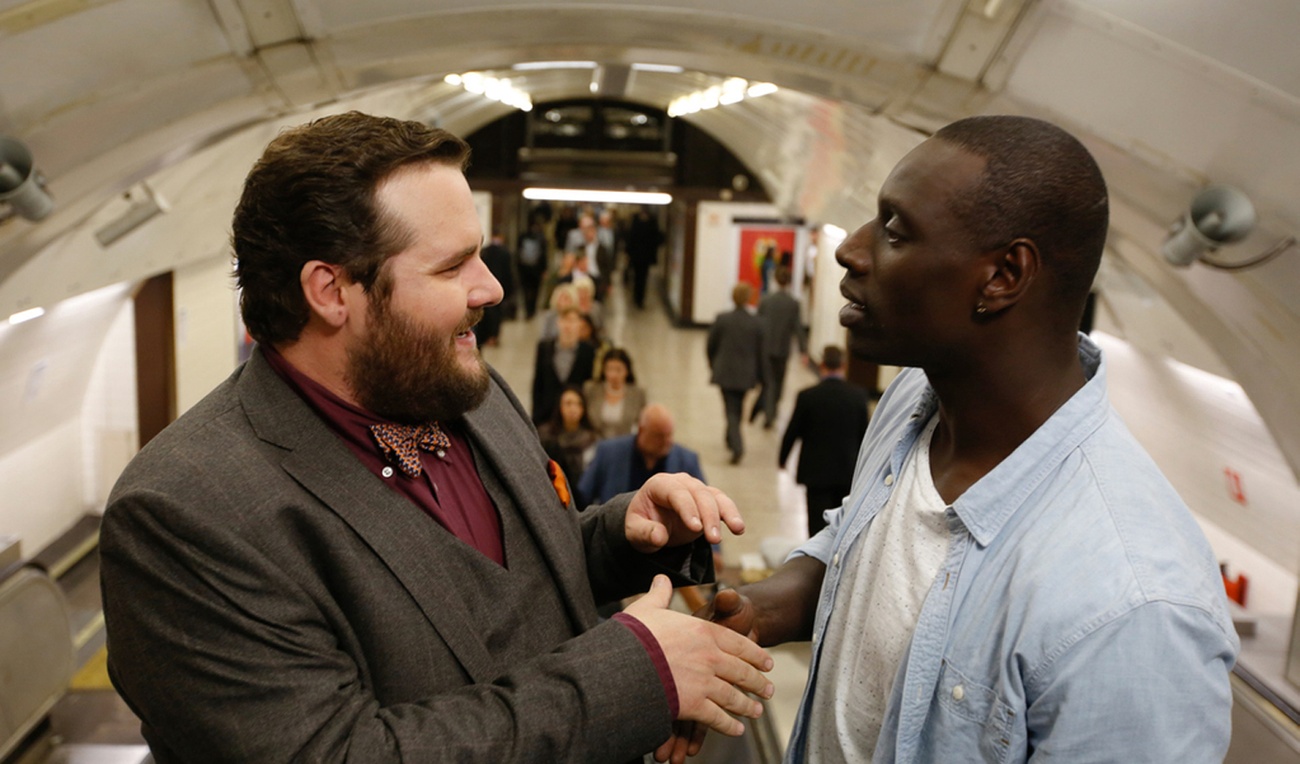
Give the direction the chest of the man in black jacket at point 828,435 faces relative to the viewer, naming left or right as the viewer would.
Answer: facing away from the viewer

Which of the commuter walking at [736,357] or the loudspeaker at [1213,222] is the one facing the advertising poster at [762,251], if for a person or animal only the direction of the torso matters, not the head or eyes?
the commuter walking

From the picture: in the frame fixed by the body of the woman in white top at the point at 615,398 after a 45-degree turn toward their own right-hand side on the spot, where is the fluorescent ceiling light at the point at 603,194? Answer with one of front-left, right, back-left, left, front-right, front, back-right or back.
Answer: back-right

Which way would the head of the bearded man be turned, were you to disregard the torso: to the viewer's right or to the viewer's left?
to the viewer's right

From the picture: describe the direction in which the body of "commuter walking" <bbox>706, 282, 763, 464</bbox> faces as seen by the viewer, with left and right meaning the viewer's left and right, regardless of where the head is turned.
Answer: facing away from the viewer

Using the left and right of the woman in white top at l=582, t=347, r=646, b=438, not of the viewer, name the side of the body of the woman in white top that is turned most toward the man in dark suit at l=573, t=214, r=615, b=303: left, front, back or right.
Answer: back

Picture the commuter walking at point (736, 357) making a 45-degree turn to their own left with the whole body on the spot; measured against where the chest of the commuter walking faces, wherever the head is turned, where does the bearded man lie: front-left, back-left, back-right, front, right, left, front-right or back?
back-left

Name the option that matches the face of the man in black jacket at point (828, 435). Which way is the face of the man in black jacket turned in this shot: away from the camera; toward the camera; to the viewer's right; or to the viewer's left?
away from the camera

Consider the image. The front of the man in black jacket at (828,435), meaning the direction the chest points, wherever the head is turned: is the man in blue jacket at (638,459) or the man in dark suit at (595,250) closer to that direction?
the man in dark suit

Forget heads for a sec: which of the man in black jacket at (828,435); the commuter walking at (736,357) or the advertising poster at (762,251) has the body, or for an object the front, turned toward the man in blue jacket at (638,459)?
the advertising poster

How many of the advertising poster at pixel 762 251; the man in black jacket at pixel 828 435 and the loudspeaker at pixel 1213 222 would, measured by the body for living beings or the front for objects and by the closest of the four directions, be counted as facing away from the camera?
1

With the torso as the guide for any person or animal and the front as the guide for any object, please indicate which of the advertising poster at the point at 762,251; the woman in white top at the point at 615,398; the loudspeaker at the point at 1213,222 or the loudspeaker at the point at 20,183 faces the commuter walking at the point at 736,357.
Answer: the advertising poster
